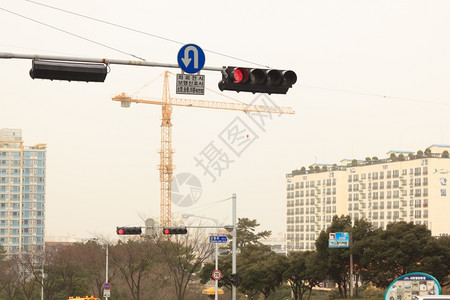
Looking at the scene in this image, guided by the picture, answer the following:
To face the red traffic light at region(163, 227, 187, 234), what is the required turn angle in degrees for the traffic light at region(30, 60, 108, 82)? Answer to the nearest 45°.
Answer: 0° — it already faces it

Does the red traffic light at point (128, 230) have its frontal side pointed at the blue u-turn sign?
yes

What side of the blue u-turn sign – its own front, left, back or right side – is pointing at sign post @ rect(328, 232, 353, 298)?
back

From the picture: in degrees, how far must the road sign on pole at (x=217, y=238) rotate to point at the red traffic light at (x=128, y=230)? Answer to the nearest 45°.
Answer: approximately 45° to its right

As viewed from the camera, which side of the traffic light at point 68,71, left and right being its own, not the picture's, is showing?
back

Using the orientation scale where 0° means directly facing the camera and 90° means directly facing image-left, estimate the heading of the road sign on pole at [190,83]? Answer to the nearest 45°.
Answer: approximately 0°

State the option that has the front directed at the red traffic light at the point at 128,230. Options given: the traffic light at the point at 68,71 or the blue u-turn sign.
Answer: the traffic light

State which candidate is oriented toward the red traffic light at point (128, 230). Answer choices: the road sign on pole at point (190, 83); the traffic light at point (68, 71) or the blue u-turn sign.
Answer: the traffic light

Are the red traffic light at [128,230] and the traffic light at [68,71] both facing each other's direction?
yes

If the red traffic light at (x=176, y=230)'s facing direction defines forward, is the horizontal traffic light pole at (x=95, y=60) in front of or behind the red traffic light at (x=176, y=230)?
in front

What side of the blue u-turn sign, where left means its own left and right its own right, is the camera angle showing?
front

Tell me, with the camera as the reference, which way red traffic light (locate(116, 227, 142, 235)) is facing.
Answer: facing the viewer
